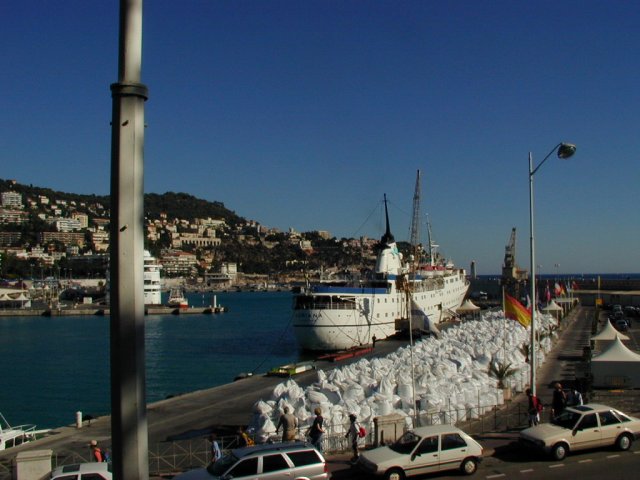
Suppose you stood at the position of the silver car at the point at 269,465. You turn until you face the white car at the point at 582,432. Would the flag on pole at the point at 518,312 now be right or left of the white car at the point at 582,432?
left

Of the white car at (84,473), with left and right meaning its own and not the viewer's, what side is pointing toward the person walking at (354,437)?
back

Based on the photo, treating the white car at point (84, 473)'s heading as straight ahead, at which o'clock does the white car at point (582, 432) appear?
the white car at point (582, 432) is roughly at 6 o'clock from the white car at point (84, 473).

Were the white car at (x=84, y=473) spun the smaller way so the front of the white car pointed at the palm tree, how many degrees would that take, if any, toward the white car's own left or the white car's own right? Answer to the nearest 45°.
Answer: approximately 135° to the white car's own right

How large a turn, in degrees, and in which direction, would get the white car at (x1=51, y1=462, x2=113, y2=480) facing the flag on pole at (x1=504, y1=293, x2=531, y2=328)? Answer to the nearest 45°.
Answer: approximately 135° to its right

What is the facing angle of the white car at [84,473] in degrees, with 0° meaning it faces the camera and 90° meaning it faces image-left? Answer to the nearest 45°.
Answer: approximately 90°

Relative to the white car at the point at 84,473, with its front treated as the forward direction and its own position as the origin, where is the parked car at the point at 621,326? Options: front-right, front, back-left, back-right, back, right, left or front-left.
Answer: back-right

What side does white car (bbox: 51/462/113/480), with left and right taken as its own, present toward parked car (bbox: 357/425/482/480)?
back

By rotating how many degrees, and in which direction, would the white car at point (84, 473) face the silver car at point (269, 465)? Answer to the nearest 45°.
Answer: approximately 135° to its left
